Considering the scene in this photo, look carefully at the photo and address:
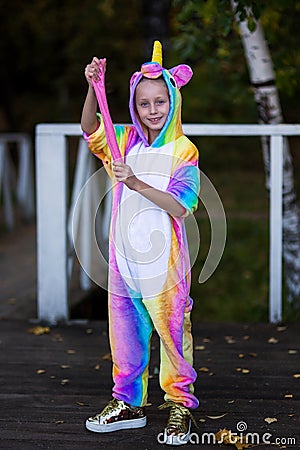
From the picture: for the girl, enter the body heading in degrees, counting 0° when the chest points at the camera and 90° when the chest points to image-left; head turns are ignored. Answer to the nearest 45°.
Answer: approximately 45°

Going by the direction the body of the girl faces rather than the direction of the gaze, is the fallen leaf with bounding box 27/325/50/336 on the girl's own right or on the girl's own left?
on the girl's own right

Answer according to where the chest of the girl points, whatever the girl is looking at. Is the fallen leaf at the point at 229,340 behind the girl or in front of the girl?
behind
